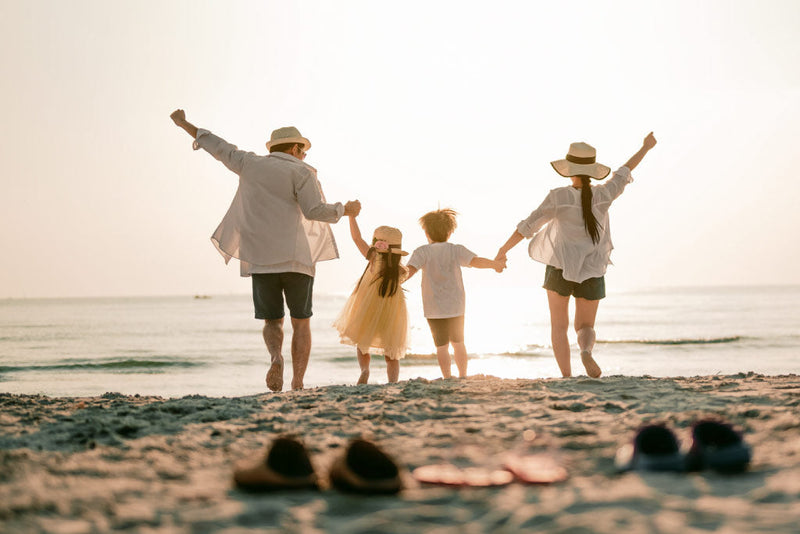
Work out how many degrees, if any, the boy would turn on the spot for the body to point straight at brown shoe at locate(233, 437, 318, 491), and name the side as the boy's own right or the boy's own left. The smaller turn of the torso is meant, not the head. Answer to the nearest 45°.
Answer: approximately 180°

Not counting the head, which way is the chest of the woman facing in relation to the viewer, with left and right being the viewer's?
facing away from the viewer

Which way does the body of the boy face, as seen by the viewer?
away from the camera

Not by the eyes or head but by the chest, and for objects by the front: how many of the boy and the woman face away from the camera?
2

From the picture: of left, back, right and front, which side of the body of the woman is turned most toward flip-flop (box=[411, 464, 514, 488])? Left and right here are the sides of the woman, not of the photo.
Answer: back

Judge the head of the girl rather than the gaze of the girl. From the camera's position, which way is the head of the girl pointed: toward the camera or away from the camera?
away from the camera

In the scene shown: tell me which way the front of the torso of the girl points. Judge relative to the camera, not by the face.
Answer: away from the camera

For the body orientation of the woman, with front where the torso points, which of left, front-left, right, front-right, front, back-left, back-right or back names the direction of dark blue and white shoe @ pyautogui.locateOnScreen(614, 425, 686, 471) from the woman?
back

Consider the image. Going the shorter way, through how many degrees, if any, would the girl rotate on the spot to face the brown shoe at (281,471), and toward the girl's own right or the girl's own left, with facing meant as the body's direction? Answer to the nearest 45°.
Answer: approximately 180°

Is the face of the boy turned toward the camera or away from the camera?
away from the camera

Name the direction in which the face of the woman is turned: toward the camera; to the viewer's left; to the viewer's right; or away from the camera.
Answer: away from the camera

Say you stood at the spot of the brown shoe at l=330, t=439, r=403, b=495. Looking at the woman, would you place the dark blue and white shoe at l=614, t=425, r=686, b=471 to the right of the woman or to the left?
right

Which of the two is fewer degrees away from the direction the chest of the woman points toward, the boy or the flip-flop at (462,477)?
the boy
